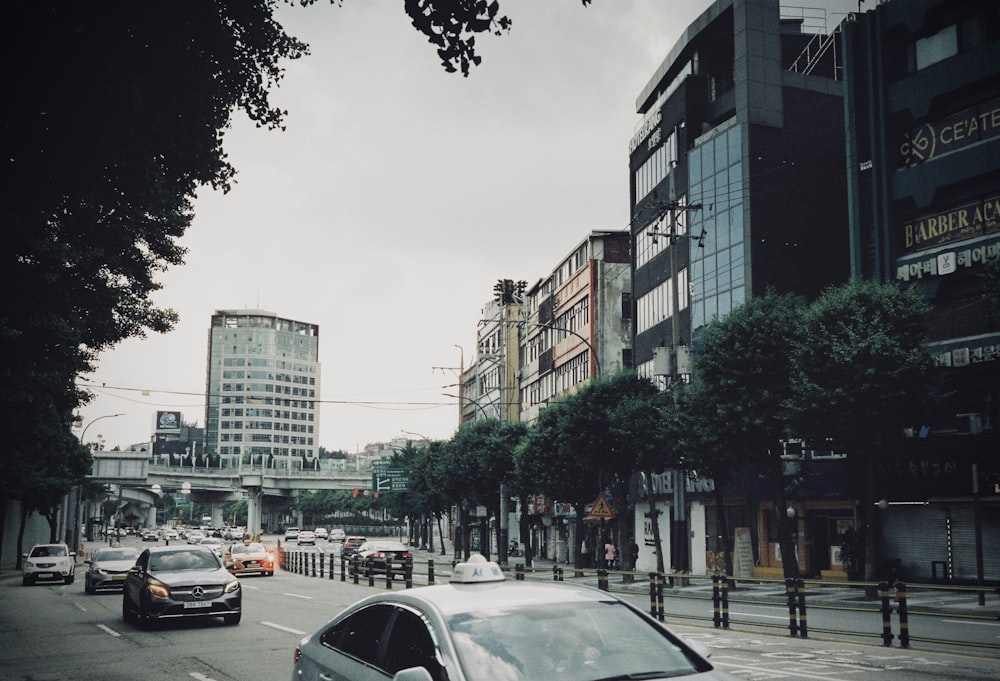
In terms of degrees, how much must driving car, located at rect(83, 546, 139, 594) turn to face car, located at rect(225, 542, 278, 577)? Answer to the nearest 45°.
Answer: approximately 135° to its left

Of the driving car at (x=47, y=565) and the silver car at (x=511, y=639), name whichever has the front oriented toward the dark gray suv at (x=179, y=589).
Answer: the driving car

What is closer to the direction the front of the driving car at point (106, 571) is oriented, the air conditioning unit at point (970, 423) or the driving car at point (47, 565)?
the air conditioning unit

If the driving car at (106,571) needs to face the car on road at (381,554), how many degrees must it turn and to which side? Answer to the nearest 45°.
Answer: approximately 135° to its left

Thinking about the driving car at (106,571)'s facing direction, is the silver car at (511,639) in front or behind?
in front

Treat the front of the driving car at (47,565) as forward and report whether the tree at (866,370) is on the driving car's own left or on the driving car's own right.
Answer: on the driving car's own left

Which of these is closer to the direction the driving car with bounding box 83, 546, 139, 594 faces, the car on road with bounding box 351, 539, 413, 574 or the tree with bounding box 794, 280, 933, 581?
the tree

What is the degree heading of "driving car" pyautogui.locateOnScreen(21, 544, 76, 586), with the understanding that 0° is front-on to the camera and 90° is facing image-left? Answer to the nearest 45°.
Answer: approximately 0°

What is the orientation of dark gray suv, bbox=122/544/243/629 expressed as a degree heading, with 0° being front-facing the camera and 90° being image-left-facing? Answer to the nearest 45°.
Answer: approximately 315°

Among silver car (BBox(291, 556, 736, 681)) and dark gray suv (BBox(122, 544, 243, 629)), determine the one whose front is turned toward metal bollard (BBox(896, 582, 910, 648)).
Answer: the dark gray suv

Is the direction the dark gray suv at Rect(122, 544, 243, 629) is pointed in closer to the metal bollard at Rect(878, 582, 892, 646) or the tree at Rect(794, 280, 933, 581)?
the metal bollard

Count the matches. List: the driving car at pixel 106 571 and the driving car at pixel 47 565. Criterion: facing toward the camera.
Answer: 2
